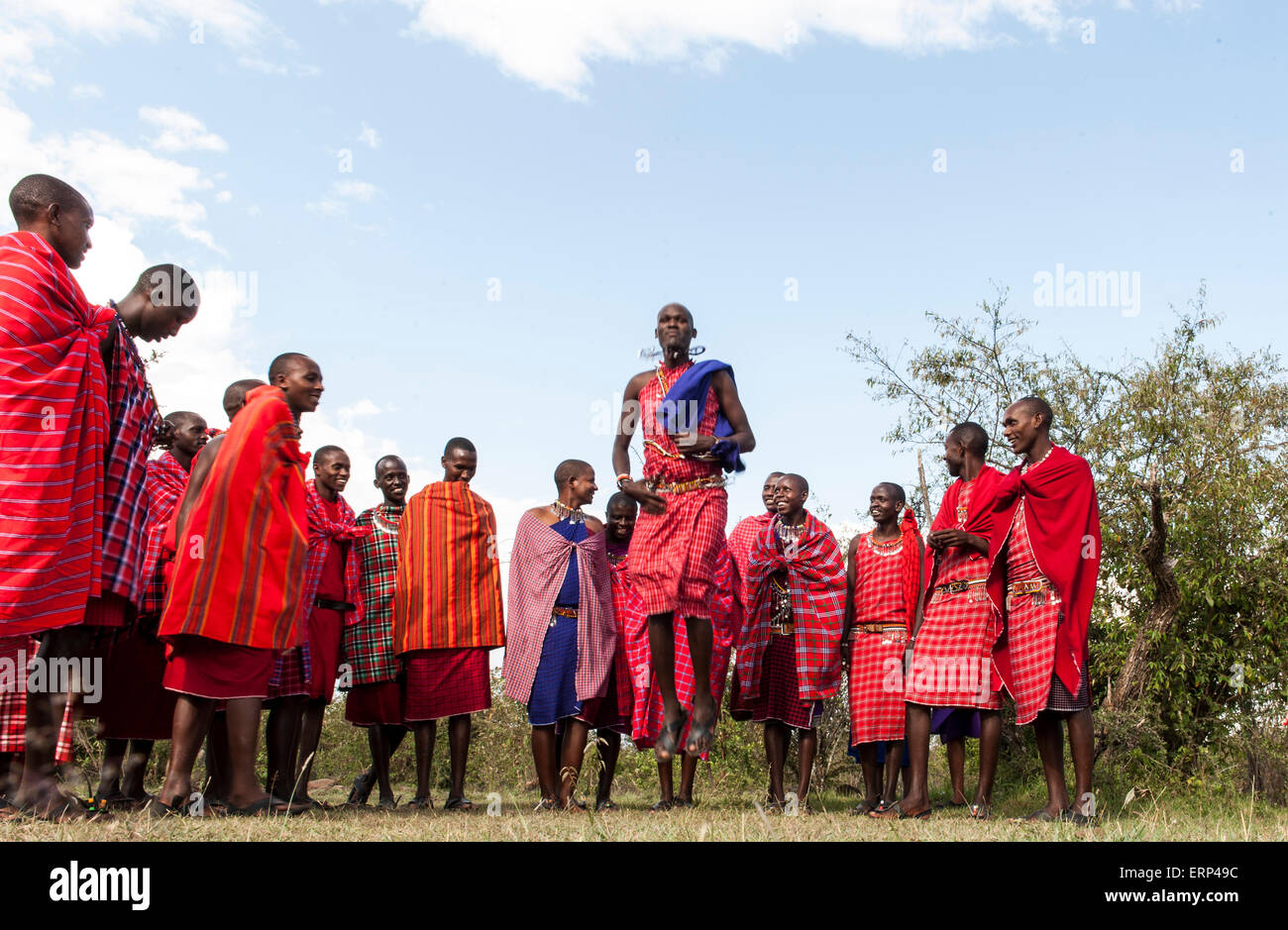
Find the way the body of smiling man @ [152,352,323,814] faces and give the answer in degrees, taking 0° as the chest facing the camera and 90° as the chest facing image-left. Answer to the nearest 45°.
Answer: approximately 270°

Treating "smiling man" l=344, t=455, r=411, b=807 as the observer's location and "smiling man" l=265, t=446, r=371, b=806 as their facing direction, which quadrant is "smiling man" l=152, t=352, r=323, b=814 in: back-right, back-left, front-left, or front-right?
front-left

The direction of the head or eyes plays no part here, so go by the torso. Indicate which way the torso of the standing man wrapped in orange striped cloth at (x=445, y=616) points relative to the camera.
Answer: toward the camera

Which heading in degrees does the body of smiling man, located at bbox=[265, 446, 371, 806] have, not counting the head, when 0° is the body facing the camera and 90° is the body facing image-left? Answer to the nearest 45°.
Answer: approximately 315°

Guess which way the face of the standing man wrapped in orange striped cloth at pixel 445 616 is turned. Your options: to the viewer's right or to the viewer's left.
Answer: to the viewer's right

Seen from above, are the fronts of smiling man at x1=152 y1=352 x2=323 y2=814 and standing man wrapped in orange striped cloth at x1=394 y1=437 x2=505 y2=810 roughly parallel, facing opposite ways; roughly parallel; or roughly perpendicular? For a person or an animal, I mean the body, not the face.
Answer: roughly perpendicular

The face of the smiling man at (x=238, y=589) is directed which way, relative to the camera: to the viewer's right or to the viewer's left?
to the viewer's right

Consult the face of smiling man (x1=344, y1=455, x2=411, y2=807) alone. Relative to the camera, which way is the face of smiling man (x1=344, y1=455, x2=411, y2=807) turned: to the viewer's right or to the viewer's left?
to the viewer's right

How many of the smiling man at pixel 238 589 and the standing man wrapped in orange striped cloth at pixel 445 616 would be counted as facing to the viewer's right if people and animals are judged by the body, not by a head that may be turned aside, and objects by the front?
1

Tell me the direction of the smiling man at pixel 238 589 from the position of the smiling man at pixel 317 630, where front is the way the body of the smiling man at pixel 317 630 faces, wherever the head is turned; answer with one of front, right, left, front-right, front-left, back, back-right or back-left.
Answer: front-right
